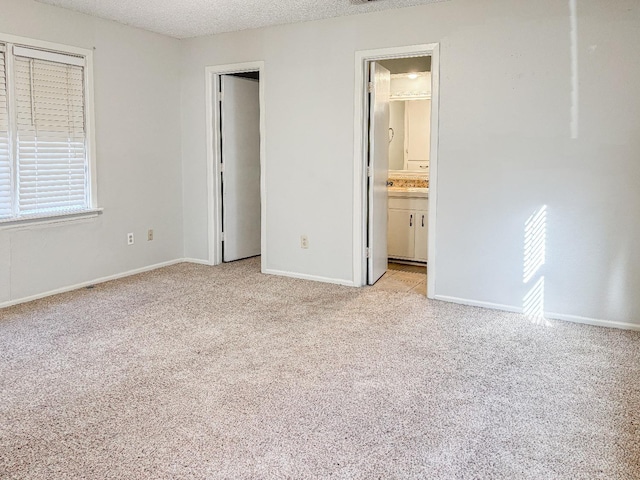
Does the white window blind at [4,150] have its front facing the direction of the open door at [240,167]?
no

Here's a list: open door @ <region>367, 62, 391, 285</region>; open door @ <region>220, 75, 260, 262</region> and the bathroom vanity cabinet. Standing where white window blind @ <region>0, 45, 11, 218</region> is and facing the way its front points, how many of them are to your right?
0

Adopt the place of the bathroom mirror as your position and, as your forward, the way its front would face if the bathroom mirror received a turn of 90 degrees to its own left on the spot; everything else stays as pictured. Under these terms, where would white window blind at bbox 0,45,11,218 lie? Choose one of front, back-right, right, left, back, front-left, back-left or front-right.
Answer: back-right

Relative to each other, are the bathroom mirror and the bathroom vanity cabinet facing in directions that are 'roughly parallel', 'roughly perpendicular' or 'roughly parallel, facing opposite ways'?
roughly parallel

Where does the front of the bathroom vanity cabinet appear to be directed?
toward the camera

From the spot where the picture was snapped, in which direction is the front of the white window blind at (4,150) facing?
facing the viewer and to the right of the viewer

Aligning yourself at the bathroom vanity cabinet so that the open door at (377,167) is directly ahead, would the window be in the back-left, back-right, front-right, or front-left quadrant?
front-right

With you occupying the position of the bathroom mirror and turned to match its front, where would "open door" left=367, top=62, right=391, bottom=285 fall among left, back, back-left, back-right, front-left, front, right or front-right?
front

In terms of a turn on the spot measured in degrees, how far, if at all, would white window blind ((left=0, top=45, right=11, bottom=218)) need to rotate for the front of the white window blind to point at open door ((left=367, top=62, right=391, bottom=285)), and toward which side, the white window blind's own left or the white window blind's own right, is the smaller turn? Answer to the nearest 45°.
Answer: approximately 45° to the white window blind's own left

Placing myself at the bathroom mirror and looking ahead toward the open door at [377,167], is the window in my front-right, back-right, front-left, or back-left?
front-right

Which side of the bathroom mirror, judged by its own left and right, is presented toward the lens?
front

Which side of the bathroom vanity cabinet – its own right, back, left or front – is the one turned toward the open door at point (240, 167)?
right

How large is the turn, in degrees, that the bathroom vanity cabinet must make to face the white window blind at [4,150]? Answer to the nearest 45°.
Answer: approximately 45° to its right

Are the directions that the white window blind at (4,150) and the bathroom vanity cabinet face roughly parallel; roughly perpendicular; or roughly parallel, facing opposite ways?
roughly perpendicular

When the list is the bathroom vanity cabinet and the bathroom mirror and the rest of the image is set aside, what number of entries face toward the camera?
2
